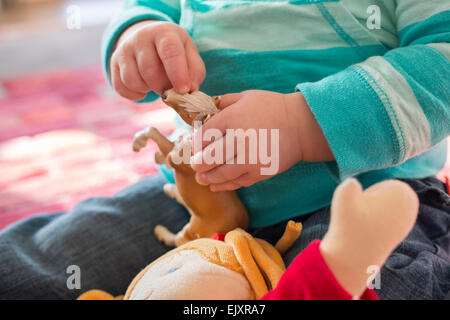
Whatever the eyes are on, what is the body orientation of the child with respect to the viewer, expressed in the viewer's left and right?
facing the viewer and to the left of the viewer
